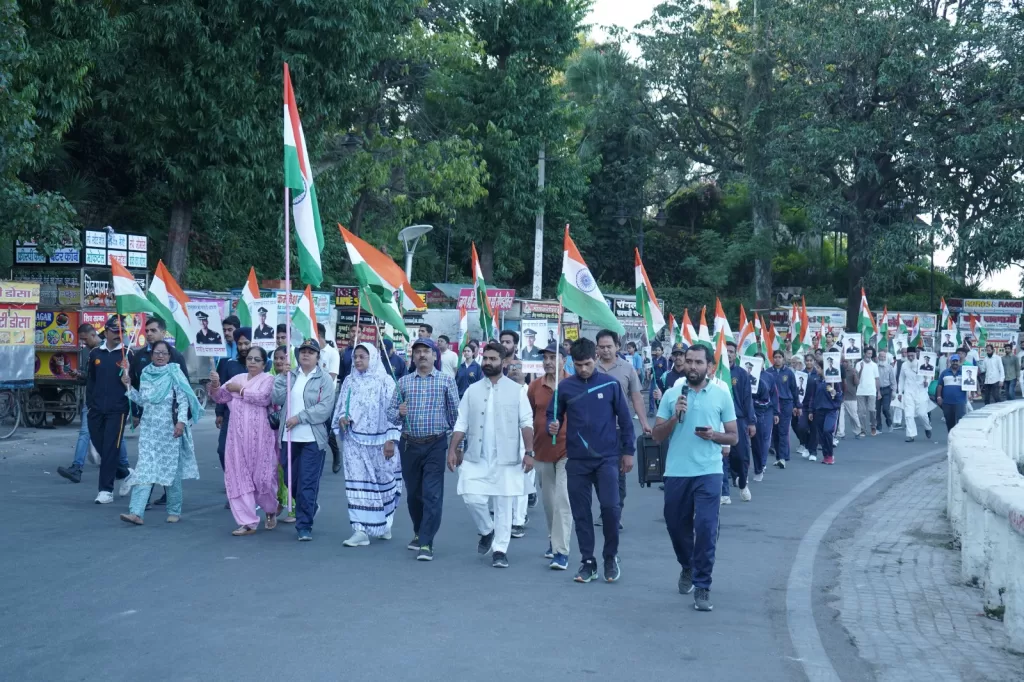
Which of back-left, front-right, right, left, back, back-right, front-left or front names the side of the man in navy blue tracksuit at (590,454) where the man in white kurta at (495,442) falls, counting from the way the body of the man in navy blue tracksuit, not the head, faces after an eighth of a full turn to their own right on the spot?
right

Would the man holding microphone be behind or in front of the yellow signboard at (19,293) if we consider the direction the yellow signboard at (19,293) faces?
in front

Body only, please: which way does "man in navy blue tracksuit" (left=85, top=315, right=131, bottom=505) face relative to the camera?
toward the camera

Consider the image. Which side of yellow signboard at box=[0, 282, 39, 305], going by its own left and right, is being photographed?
front

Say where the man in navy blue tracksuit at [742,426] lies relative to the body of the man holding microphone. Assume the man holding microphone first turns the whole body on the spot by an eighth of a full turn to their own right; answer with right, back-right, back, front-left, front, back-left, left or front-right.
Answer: back-right

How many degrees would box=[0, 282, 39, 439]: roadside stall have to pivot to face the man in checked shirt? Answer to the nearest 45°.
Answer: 0° — it already faces them

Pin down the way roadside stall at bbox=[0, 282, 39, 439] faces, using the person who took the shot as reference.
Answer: facing the viewer

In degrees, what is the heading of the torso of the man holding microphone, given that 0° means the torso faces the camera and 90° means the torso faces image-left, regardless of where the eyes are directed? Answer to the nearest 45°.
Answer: approximately 0°

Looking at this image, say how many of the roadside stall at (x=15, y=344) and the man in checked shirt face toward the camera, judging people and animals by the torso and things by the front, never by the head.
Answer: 2

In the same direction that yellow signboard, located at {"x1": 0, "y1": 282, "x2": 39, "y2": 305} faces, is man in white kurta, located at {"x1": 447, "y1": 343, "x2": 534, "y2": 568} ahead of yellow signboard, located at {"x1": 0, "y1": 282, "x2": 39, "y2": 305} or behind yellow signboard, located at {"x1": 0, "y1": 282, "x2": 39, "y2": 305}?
ahead
